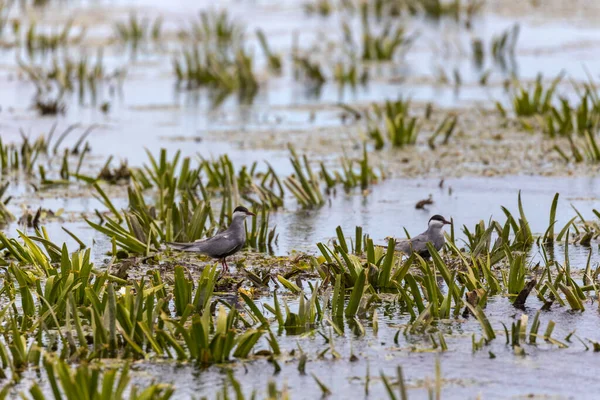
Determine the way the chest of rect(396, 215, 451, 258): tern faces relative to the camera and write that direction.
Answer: to the viewer's right

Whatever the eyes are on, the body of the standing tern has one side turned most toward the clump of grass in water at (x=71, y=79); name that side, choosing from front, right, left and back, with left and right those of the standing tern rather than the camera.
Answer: left

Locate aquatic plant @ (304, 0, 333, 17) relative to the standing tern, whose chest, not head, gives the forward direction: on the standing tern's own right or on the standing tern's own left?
on the standing tern's own left

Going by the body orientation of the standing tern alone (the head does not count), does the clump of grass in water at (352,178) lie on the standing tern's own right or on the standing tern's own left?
on the standing tern's own left

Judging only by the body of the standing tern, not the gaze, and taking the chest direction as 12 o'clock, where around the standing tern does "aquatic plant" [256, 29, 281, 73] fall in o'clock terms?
The aquatic plant is roughly at 9 o'clock from the standing tern.

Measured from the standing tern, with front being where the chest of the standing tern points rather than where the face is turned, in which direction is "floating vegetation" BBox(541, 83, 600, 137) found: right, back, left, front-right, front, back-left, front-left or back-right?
front-left

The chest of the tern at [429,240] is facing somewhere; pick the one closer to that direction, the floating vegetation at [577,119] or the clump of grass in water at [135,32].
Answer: the floating vegetation

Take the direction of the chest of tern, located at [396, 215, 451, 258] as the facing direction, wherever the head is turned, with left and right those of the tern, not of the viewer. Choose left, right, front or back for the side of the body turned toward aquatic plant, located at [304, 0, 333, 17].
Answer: left

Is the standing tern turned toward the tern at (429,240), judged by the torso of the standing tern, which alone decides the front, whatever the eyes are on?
yes

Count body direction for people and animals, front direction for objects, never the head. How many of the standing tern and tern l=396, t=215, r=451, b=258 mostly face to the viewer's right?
2

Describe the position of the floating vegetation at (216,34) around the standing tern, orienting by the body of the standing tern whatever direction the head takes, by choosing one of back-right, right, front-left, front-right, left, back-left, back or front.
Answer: left

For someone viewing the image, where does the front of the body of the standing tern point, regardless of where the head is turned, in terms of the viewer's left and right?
facing to the right of the viewer
